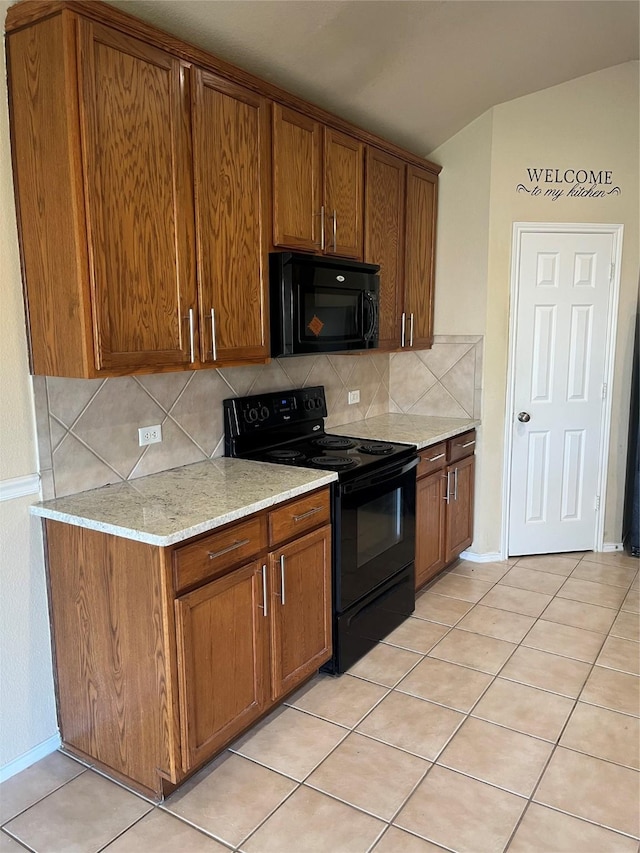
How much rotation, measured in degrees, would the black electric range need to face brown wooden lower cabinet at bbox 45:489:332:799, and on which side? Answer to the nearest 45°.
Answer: approximately 90° to its right

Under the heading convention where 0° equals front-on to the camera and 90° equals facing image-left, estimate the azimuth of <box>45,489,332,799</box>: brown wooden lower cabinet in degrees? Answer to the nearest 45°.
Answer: approximately 315°

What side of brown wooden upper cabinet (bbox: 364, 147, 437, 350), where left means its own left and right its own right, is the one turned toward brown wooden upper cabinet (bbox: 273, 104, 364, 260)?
right

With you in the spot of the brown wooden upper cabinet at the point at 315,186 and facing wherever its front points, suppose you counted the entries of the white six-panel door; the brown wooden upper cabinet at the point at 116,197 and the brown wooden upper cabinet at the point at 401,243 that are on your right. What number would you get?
1

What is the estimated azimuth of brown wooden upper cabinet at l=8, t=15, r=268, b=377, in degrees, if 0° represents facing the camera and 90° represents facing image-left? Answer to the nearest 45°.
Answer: approximately 315°

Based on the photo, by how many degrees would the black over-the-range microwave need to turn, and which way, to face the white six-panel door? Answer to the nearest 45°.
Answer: approximately 90° to its left

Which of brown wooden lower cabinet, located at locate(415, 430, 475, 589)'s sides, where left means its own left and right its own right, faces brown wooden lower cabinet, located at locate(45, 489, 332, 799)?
right

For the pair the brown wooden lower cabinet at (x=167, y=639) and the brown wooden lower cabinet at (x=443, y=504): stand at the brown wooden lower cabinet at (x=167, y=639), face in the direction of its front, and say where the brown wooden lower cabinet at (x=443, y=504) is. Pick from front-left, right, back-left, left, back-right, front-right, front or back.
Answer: left

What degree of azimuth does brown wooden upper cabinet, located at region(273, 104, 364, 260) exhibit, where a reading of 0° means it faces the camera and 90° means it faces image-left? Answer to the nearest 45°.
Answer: approximately 315°

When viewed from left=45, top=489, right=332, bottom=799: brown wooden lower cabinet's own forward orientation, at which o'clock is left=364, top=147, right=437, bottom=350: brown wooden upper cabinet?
The brown wooden upper cabinet is roughly at 9 o'clock from the brown wooden lower cabinet.
